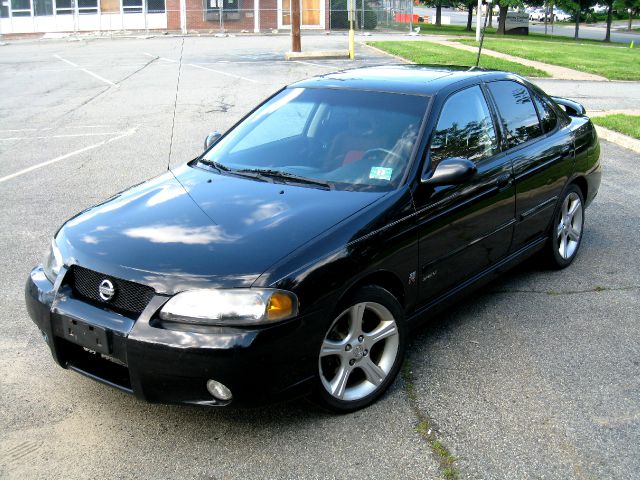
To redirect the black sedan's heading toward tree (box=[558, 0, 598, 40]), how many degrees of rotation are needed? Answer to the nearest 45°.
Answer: approximately 135° to its right

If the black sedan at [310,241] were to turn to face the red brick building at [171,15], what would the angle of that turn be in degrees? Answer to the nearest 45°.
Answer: approximately 135° to its right

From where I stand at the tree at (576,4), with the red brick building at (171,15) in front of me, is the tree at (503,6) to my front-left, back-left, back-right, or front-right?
front-left

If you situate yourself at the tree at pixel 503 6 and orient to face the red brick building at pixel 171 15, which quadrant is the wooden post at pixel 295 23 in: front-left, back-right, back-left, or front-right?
front-left

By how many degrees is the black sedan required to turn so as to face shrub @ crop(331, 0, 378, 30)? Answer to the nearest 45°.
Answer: approximately 135° to its right

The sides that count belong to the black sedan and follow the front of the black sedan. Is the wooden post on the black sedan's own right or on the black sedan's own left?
on the black sedan's own right

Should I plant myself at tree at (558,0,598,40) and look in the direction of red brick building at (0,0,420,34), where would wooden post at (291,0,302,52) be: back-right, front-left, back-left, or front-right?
front-left

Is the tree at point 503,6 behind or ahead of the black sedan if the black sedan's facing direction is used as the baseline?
behind

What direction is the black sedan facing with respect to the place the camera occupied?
facing the viewer and to the left of the viewer
